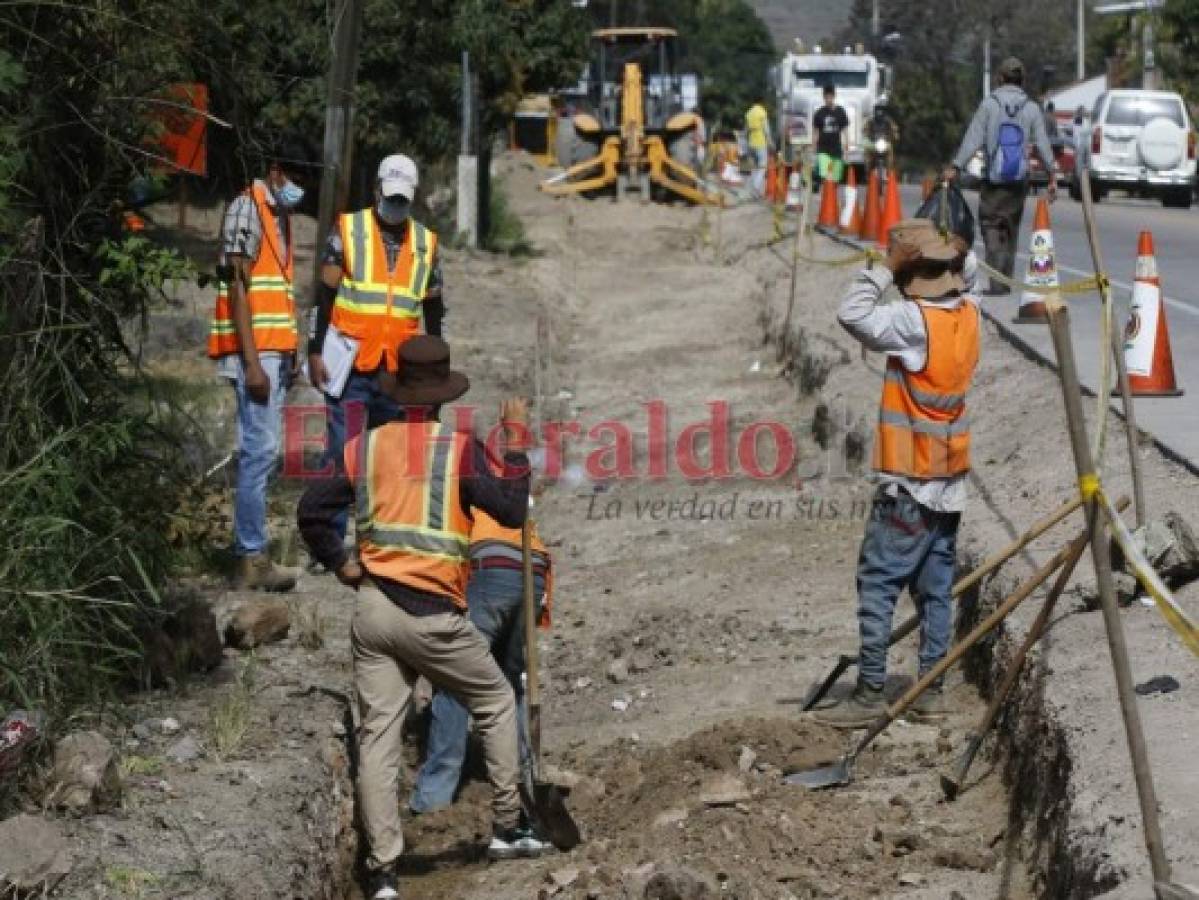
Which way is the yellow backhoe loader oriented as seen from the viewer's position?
away from the camera

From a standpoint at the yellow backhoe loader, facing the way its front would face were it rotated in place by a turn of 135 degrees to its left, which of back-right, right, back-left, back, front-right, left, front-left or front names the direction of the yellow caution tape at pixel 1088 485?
front-left

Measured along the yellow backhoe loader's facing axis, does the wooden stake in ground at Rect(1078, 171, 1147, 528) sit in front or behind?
behind

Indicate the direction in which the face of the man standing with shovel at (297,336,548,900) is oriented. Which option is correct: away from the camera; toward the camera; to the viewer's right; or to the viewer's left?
away from the camera

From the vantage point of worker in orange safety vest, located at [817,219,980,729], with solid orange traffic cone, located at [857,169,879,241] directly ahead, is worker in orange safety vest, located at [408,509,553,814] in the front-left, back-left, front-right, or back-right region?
back-left

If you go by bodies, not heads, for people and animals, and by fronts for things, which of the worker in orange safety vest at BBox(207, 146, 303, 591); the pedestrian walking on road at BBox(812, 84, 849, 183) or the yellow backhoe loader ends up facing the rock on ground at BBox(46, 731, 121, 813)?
the pedestrian walking on road

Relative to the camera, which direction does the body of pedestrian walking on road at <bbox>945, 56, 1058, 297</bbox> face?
away from the camera

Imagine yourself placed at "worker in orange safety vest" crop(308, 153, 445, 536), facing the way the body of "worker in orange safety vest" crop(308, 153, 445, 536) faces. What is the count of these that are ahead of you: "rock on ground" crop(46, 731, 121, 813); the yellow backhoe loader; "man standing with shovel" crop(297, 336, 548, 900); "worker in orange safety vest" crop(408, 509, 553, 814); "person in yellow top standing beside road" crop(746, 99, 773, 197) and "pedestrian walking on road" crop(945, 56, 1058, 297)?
3

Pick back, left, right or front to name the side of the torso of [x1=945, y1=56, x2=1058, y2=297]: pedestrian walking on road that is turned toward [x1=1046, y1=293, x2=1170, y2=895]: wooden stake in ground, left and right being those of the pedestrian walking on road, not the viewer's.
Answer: back

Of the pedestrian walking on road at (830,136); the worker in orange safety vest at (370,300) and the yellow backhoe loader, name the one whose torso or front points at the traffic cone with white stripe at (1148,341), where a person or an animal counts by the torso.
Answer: the pedestrian walking on road

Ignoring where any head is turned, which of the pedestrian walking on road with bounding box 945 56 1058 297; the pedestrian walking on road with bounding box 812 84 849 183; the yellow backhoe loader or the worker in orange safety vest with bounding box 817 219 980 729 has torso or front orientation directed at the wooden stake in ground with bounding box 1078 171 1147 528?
the pedestrian walking on road with bounding box 812 84 849 183

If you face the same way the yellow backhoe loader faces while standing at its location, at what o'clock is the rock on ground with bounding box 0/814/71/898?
The rock on ground is roughly at 6 o'clock from the yellow backhoe loader.

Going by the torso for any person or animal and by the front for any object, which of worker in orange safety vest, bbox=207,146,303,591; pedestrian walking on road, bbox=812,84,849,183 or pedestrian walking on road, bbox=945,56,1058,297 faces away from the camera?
pedestrian walking on road, bbox=945,56,1058,297
